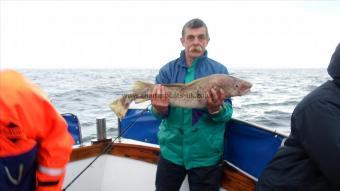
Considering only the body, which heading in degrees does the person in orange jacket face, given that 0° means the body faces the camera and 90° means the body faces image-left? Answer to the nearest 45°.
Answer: approximately 180°

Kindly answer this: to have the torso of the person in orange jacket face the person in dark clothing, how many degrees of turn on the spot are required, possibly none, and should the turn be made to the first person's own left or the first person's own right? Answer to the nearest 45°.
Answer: approximately 90° to the first person's own right

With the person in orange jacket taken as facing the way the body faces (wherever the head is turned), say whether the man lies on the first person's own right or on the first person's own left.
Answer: on the first person's own right

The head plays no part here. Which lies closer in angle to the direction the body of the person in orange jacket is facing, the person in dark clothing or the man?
the man

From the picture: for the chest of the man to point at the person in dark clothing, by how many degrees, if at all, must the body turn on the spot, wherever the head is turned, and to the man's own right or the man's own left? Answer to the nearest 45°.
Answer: approximately 45° to the man's own left

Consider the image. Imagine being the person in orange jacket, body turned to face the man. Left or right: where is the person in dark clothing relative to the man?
right

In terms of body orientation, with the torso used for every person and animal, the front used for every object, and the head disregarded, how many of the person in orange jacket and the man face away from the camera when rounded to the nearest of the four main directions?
1

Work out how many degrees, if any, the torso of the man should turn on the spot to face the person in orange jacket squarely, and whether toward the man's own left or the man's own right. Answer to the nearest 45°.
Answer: approximately 45° to the man's own right

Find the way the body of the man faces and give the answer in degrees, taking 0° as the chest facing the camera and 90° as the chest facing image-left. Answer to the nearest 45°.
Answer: approximately 0°
